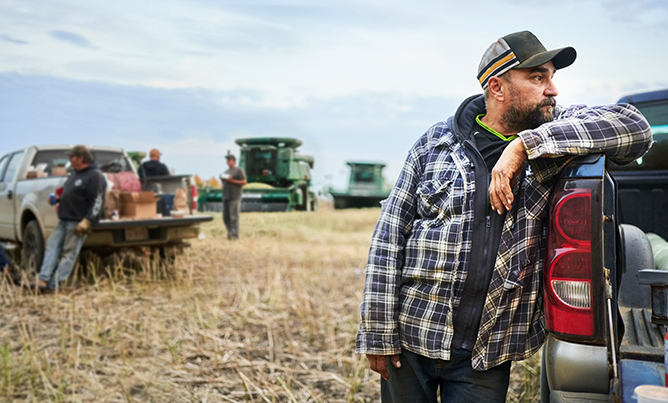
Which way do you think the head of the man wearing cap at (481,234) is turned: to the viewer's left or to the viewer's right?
to the viewer's right

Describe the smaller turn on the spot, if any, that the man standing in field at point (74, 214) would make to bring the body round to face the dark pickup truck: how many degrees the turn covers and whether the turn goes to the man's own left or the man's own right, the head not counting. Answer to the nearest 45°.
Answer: approximately 45° to the man's own left

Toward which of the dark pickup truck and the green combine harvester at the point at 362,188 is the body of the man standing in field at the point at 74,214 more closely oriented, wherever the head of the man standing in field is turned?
the dark pickup truck

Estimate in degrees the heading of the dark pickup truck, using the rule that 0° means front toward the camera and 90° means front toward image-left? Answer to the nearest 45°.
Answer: approximately 180°

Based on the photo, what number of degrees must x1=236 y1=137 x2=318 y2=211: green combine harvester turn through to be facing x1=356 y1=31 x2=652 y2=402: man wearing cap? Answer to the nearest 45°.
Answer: approximately 45° to its left

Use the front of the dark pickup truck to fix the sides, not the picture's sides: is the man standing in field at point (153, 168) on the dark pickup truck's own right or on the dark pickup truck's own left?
on the dark pickup truck's own left

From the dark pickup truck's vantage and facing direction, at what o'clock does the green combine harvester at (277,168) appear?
The green combine harvester is roughly at 11 o'clock from the dark pickup truck.

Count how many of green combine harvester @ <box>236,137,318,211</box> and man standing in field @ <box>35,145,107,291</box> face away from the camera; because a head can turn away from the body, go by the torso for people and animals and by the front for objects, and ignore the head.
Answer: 0

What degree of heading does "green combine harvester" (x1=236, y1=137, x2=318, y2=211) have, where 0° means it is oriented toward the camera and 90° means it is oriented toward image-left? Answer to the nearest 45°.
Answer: approximately 45°

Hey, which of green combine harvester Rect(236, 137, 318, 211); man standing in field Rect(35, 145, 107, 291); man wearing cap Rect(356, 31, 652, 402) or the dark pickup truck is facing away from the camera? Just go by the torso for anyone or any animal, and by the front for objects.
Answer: the dark pickup truck

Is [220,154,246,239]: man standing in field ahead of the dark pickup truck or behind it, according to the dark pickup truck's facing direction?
ahead

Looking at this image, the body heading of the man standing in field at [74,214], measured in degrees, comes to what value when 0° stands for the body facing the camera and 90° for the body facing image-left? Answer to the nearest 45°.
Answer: approximately 45°

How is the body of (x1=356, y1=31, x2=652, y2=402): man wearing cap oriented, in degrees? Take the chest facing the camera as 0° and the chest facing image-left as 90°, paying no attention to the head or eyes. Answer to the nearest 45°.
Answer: approximately 315°
